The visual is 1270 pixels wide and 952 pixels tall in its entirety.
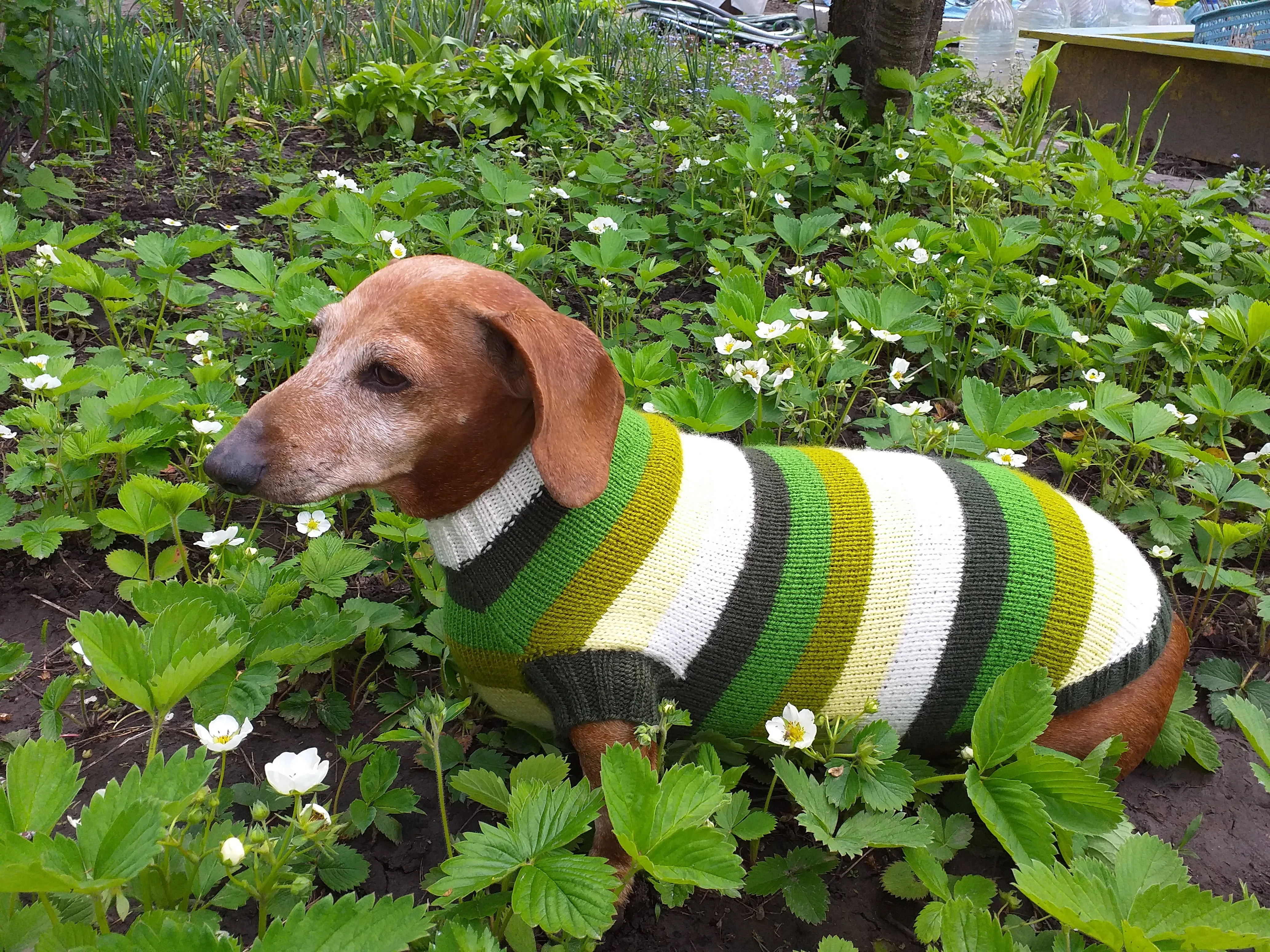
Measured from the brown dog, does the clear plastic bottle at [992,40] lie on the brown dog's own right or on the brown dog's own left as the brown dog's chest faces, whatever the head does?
on the brown dog's own right

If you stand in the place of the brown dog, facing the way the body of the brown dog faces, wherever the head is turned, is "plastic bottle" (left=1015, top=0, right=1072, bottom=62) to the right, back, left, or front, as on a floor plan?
right

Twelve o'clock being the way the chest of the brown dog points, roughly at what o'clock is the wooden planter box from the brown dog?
The wooden planter box is roughly at 4 o'clock from the brown dog.

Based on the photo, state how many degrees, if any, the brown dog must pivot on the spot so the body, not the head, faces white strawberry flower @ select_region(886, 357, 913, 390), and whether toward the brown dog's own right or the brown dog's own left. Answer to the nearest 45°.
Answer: approximately 135° to the brown dog's own right

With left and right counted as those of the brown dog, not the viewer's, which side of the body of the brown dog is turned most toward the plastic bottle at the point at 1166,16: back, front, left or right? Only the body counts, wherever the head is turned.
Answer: right

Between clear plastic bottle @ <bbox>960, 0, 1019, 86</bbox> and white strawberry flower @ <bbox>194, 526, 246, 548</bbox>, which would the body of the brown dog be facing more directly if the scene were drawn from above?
the white strawberry flower

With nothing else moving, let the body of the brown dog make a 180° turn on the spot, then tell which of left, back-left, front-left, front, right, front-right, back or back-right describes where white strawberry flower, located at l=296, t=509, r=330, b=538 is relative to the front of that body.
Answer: back-left

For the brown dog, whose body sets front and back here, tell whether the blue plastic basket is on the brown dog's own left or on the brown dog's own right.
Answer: on the brown dog's own right

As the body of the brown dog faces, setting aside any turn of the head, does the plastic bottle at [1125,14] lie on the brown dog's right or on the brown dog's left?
on the brown dog's right

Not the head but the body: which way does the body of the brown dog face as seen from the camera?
to the viewer's left
